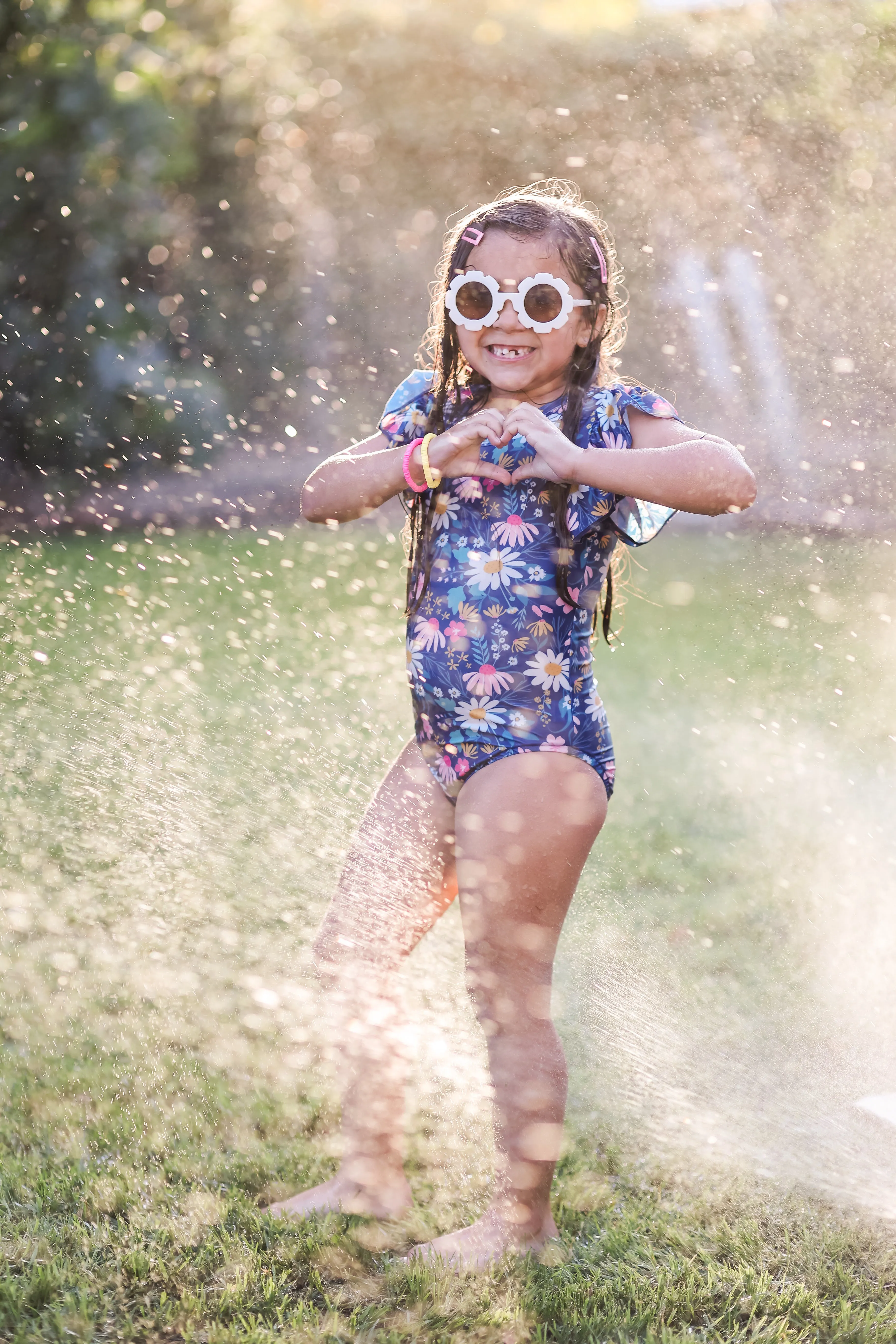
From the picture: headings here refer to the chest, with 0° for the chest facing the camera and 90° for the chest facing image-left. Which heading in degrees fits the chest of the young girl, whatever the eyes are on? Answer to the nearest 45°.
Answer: approximately 45°

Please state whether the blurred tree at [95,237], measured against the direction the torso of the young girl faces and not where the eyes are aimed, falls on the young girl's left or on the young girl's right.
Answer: on the young girl's right
